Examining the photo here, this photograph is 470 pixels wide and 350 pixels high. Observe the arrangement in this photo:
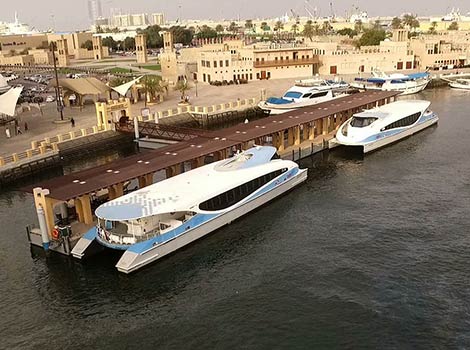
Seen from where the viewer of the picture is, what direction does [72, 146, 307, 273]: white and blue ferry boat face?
facing away from the viewer and to the right of the viewer

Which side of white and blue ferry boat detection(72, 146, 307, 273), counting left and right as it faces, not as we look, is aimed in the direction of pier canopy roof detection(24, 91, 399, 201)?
left
